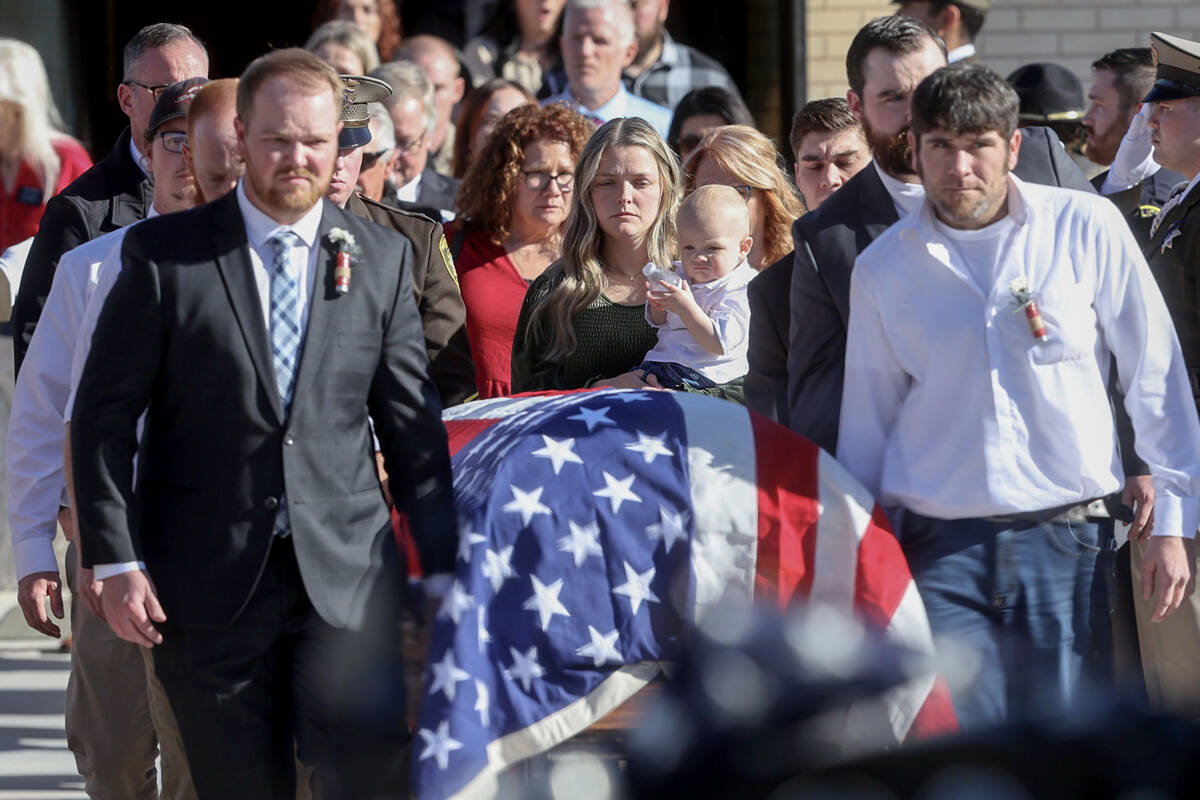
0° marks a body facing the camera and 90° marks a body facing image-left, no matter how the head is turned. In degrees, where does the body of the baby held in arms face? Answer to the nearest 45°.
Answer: approximately 45°

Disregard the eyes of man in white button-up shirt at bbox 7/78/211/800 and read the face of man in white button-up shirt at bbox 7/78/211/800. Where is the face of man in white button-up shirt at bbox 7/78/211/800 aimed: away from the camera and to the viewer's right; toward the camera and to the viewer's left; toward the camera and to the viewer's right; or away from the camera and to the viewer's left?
toward the camera and to the viewer's right

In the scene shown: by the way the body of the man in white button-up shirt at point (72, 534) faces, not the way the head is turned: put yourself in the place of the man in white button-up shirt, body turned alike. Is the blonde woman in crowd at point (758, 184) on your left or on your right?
on your left

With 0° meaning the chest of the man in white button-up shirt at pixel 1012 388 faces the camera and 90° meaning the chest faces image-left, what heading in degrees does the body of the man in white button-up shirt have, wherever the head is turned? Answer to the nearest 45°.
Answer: approximately 0°

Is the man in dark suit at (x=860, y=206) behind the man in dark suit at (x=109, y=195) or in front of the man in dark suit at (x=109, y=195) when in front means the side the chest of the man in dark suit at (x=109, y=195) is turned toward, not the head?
in front

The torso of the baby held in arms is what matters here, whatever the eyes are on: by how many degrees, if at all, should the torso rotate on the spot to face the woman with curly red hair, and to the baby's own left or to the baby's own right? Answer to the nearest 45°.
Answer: approximately 90° to the baby's own right

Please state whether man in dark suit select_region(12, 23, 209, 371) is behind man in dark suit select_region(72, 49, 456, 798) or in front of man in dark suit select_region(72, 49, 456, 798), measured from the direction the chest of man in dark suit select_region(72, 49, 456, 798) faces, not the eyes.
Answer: behind

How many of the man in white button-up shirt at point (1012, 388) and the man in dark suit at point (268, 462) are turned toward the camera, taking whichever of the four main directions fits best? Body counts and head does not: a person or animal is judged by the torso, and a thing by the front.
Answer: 2

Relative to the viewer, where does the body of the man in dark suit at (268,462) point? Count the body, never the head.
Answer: toward the camera

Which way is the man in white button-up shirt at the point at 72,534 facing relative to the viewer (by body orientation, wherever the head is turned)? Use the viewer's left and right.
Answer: facing the viewer and to the right of the viewer
